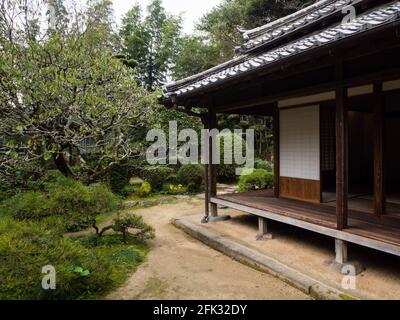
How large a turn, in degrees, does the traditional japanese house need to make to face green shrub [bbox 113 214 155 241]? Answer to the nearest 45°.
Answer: approximately 45° to its right

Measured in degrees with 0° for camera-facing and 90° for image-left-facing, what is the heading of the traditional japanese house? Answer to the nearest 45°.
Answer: approximately 45°

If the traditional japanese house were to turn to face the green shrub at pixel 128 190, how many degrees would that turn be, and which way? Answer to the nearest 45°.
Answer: approximately 90° to its right

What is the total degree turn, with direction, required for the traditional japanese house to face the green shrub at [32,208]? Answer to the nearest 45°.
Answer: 0° — it already faces it

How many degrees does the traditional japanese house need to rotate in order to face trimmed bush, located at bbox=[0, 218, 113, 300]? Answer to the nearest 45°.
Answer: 0° — it already faces it

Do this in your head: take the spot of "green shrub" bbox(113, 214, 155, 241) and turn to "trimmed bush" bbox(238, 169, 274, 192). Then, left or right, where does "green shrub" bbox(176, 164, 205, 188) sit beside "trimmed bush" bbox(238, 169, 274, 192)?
left

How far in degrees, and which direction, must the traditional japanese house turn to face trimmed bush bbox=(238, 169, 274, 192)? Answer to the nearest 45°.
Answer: approximately 90° to its right
